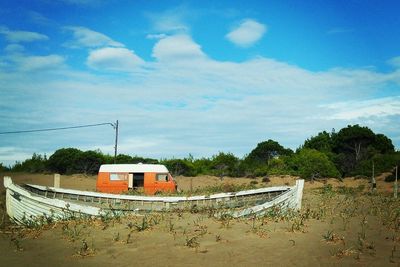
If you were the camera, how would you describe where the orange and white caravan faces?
facing to the right of the viewer

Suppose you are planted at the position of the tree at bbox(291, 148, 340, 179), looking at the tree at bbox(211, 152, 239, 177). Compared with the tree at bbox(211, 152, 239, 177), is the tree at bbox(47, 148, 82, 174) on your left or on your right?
left

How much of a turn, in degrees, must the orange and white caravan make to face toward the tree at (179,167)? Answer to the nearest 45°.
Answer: approximately 90° to its left
